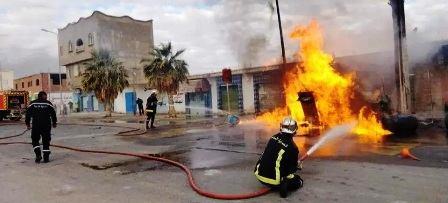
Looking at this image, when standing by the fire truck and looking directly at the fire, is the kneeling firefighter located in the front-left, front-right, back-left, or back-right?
front-right

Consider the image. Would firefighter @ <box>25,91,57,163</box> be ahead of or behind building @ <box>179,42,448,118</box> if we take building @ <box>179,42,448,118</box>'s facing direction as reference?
ahead

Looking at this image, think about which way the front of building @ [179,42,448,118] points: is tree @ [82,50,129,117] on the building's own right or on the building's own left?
on the building's own right

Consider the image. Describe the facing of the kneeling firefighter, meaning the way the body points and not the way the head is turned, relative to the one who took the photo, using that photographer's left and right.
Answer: facing away from the viewer and to the right of the viewer

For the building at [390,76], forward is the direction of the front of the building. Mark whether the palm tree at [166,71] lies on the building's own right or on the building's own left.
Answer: on the building's own right

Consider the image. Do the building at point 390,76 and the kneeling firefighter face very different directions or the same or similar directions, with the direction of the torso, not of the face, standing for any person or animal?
very different directions

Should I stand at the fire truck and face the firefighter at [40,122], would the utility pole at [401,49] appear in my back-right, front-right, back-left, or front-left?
front-left

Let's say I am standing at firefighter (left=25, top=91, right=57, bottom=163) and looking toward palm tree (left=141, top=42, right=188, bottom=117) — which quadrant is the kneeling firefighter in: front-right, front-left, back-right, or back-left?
back-right
